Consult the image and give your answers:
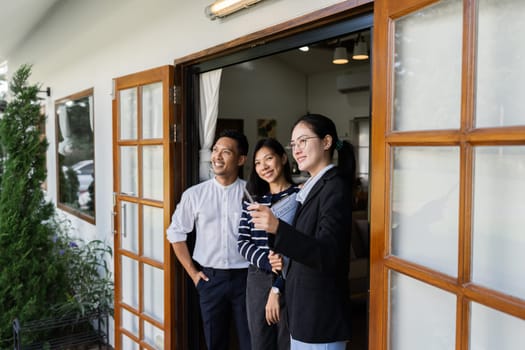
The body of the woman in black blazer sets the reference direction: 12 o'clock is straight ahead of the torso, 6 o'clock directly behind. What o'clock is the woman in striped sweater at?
The woman in striped sweater is roughly at 2 o'clock from the woman in black blazer.

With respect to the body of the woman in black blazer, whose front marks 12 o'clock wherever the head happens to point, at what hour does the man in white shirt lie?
The man in white shirt is roughly at 2 o'clock from the woman in black blazer.

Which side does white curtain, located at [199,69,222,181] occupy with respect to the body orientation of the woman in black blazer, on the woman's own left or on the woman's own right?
on the woman's own right

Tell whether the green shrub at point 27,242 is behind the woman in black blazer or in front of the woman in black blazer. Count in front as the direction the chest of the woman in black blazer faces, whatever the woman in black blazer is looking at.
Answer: in front

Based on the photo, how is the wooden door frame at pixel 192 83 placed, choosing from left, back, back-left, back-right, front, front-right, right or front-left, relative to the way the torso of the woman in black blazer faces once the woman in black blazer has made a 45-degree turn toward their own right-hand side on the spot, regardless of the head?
front

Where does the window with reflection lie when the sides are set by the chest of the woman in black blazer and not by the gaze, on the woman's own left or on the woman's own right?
on the woman's own right

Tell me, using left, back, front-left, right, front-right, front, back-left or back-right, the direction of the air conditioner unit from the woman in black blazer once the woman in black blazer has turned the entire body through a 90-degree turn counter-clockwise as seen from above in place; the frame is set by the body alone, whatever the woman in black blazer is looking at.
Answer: back

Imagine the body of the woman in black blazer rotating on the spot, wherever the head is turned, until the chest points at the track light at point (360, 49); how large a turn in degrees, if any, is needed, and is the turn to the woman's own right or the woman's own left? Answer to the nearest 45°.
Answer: approximately 90° to the woman's own right

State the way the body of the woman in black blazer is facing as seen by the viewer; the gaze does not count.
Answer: to the viewer's left

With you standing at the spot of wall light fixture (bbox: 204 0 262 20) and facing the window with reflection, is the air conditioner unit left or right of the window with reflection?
right
